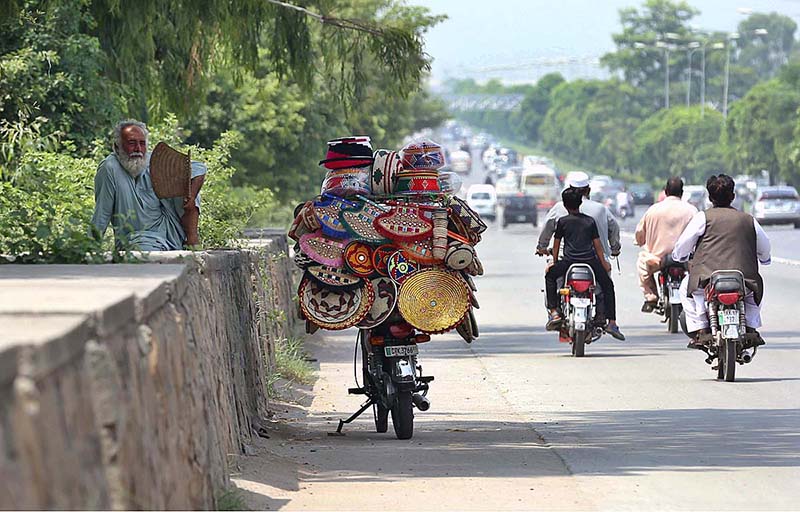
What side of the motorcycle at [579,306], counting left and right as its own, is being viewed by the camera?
back

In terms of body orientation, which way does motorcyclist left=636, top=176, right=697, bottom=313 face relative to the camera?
away from the camera

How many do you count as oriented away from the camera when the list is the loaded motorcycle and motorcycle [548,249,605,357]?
2

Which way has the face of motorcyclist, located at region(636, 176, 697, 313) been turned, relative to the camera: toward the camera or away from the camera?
away from the camera

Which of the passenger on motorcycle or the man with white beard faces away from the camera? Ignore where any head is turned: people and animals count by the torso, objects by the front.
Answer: the passenger on motorcycle

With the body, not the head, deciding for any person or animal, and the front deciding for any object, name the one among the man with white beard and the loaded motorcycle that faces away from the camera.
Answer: the loaded motorcycle

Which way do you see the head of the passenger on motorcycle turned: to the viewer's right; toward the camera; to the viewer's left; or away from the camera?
away from the camera

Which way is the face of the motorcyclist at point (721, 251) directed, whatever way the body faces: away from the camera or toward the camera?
away from the camera

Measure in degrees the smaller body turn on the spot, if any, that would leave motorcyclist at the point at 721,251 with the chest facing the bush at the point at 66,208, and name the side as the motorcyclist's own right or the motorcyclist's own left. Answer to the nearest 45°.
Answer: approximately 135° to the motorcyclist's own left

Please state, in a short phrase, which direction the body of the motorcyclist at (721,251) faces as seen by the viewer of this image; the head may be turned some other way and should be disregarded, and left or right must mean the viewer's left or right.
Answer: facing away from the viewer

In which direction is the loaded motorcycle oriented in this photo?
away from the camera

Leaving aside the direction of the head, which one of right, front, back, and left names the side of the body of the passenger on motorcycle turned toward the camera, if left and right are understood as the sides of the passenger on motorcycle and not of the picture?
back

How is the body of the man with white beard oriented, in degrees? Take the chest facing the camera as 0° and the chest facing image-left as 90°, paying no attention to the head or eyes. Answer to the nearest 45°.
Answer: approximately 315°
